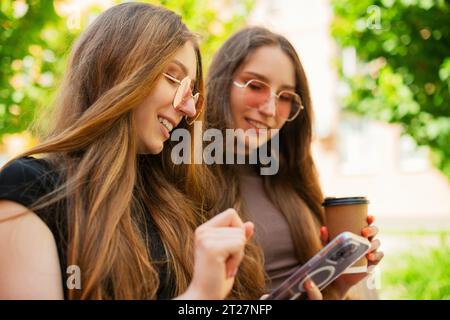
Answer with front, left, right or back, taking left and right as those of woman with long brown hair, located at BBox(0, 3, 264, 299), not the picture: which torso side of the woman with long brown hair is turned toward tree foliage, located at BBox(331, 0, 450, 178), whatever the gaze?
left

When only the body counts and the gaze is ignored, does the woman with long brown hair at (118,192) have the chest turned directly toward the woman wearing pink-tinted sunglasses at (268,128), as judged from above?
no

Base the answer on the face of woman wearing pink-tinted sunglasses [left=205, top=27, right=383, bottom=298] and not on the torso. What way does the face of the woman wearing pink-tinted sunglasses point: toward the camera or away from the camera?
toward the camera
